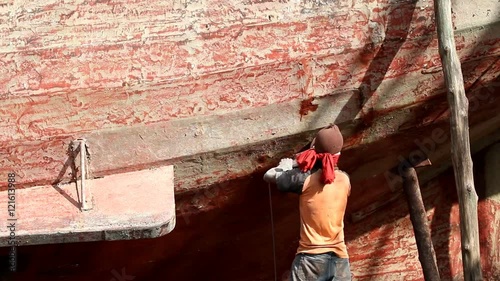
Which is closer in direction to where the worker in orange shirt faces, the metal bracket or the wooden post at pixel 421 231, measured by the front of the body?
the wooden post

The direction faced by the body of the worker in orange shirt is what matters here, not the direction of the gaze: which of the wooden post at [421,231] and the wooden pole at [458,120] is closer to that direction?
the wooden post

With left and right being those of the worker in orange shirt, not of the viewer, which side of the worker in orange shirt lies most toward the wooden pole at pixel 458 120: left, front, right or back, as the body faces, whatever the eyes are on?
right

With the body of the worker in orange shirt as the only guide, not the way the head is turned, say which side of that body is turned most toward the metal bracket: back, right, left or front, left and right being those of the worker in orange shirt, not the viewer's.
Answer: left

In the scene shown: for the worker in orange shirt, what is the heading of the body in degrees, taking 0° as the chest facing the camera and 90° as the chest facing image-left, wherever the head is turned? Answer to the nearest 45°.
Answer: approximately 180°
